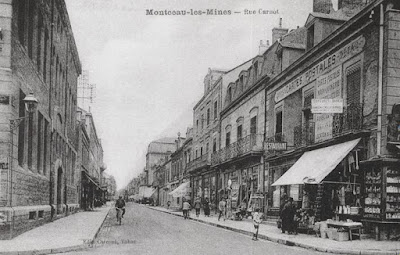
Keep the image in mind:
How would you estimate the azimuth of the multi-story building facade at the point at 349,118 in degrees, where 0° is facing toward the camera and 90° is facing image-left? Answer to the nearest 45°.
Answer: approximately 45°

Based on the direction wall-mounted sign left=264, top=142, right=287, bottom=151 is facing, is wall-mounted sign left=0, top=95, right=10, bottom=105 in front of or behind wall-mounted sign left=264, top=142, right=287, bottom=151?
in front
